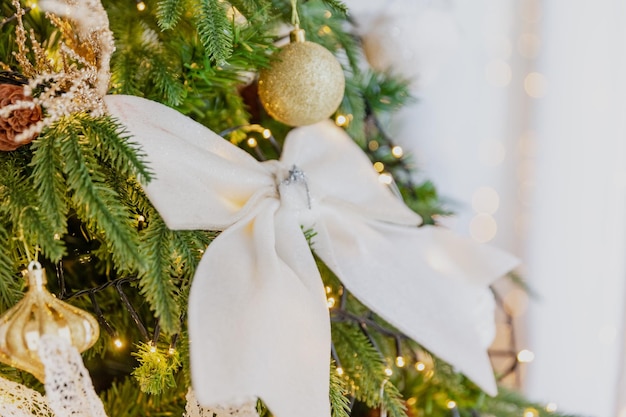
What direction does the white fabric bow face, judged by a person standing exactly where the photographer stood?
facing the viewer
